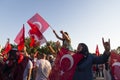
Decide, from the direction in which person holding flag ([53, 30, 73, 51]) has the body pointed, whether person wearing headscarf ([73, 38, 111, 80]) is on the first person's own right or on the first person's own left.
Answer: on the first person's own left

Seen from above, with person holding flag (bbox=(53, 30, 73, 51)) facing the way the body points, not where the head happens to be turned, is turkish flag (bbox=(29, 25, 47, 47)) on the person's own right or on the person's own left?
on the person's own right

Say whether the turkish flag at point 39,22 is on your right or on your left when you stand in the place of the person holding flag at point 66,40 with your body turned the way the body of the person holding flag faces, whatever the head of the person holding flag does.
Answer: on your right

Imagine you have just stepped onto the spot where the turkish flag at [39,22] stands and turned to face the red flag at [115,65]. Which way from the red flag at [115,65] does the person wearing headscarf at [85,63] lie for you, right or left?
right
